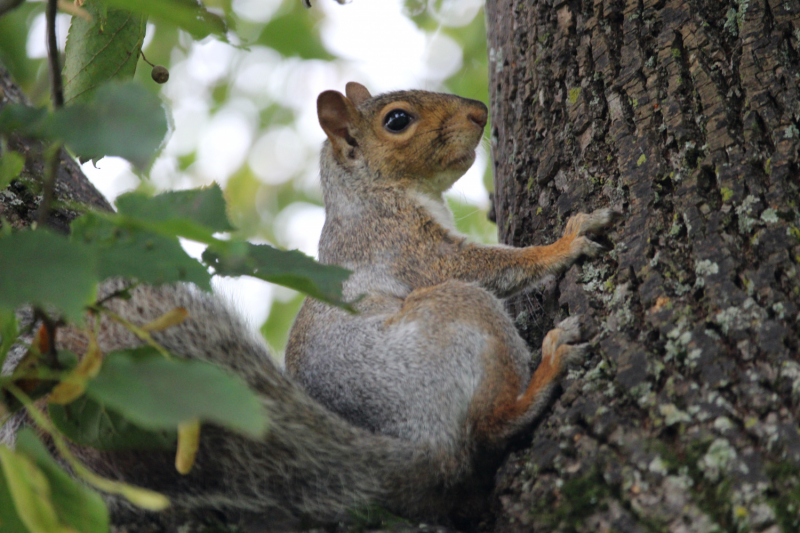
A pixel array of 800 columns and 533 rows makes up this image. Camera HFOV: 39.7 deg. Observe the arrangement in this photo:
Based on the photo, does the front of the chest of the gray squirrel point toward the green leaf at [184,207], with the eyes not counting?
no

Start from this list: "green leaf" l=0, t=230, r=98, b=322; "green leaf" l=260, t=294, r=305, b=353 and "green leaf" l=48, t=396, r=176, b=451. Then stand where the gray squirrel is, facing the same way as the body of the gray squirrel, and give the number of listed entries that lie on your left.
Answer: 1

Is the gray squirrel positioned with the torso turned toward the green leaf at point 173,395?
no

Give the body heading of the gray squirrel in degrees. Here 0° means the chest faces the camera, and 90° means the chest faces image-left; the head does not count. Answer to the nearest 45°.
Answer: approximately 270°

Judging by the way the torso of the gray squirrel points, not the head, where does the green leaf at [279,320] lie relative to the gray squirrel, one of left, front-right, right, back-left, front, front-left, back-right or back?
left

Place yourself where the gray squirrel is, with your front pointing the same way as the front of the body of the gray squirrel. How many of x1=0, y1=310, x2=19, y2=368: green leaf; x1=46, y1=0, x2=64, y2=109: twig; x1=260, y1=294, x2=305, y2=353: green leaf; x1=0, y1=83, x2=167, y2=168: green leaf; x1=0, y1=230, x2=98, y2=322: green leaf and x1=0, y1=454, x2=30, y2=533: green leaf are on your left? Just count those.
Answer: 1

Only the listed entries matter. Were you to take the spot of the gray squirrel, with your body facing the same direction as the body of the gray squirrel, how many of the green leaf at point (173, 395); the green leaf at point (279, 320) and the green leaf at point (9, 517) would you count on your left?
1

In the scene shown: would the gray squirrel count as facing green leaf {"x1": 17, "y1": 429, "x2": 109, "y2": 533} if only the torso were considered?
no

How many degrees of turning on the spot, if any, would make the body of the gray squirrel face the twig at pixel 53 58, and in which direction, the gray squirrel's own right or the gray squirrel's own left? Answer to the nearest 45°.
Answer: approximately 135° to the gray squirrel's own right

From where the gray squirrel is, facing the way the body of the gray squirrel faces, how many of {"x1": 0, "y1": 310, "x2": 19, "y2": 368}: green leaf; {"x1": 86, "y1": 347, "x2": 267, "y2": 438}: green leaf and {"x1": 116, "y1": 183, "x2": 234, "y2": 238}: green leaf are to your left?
0

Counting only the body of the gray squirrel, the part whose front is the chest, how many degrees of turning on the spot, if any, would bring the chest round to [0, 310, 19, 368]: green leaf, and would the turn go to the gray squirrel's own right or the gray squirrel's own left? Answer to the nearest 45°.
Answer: approximately 135° to the gray squirrel's own right
